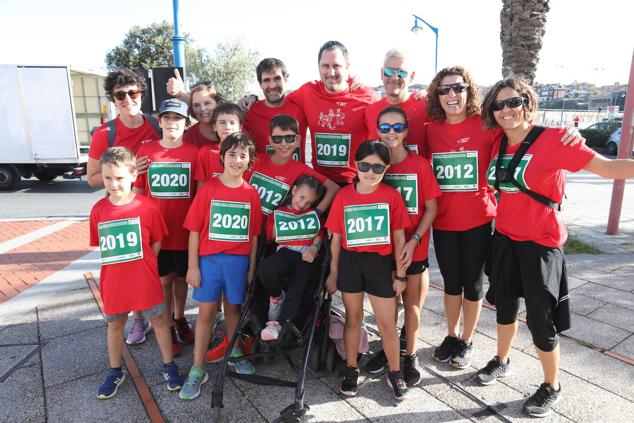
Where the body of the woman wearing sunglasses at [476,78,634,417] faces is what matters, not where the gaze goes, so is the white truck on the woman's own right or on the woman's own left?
on the woman's own right

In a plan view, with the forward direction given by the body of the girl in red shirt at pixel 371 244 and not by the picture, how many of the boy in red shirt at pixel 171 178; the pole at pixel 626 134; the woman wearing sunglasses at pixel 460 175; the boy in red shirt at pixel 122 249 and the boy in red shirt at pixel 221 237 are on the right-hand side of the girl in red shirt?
3

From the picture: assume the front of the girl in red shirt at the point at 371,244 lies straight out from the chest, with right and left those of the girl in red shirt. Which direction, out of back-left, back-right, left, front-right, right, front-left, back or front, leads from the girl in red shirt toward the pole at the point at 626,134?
back-left
